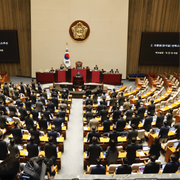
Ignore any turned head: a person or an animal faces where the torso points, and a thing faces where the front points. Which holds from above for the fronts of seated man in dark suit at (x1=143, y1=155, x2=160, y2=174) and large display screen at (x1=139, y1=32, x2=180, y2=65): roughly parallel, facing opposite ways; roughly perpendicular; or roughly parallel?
roughly parallel, facing opposite ways

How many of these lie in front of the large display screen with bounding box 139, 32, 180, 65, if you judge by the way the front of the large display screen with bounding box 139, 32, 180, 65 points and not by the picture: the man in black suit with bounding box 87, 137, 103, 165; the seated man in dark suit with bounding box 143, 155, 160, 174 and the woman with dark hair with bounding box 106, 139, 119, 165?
3

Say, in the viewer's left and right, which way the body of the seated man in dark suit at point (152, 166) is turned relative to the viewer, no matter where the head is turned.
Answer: facing away from the viewer

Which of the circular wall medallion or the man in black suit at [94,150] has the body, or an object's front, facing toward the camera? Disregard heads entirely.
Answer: the circular wall medallion

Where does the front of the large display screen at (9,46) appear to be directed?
toward the camera

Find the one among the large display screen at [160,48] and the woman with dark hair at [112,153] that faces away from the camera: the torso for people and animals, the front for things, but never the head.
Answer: the woman with dark hair

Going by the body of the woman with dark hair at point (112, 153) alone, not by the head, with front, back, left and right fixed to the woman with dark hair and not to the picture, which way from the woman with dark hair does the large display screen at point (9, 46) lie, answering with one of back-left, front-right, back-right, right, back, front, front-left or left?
front-left

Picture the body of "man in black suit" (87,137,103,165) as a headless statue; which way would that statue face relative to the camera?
away from the camera

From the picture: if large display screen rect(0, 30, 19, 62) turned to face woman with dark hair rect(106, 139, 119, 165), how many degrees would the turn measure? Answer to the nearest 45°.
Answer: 0° — it already faces them

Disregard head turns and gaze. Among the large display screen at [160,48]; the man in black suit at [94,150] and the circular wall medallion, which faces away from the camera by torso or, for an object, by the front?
the man in black suit

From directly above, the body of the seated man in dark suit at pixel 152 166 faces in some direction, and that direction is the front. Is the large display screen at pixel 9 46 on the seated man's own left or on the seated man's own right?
on the seated man's own left

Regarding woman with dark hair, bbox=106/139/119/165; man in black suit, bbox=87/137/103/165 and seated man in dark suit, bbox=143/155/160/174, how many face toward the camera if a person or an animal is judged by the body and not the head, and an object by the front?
0

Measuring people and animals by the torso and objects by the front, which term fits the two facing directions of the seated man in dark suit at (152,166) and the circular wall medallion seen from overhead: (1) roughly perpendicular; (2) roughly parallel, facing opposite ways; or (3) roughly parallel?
roughly parallel, facing opposite ways

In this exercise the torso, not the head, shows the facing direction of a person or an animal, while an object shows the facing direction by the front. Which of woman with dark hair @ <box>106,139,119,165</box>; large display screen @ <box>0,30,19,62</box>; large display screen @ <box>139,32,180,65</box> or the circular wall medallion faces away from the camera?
the woman with dark hair

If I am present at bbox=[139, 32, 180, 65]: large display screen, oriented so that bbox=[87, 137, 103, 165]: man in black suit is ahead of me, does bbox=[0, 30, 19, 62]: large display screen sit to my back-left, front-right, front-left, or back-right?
front-right

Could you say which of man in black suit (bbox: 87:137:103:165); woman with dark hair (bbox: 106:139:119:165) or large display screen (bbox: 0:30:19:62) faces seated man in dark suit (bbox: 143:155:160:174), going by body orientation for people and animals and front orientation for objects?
the large display screen

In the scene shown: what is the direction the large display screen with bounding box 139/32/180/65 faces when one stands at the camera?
facing the viewer

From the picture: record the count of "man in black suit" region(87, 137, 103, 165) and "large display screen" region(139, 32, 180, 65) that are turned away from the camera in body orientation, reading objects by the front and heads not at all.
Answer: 1
